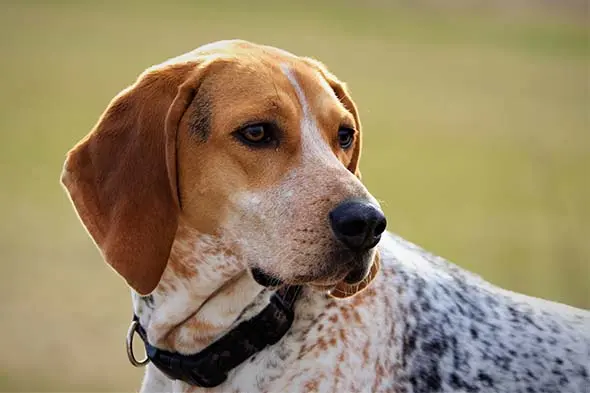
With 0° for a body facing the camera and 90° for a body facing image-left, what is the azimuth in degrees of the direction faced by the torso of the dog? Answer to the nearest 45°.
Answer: approximately 90°
